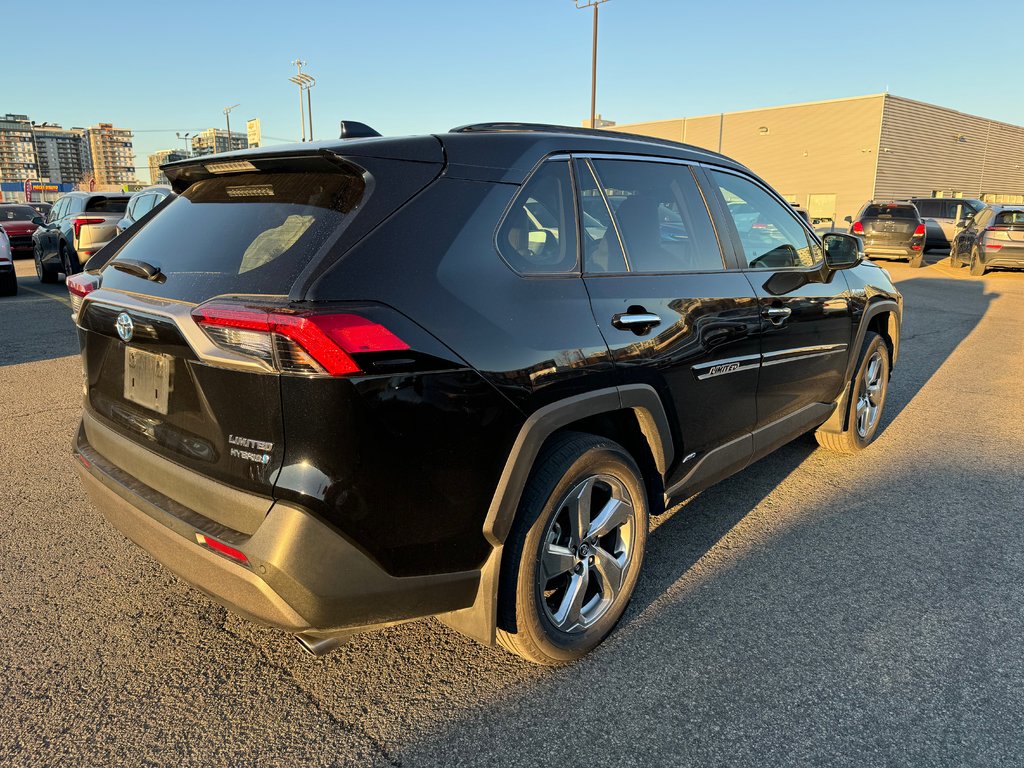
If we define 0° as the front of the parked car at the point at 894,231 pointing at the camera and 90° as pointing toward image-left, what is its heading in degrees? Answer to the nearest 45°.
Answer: approximately 180°

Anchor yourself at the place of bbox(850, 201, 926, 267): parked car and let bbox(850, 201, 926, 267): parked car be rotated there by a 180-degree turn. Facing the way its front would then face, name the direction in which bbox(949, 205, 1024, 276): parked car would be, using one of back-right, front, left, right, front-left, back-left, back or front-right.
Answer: front-left

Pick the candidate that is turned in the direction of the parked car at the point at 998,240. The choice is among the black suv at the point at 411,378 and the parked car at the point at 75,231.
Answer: the black suv

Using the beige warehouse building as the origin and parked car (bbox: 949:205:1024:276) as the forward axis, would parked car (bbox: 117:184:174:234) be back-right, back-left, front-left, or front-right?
front-right

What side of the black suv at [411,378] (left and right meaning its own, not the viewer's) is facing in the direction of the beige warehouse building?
front

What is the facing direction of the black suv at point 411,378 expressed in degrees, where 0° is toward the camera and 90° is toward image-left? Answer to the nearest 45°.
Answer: approximately 225°

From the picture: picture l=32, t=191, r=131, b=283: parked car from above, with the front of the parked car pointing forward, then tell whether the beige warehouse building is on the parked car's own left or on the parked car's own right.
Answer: on the parked car's own right

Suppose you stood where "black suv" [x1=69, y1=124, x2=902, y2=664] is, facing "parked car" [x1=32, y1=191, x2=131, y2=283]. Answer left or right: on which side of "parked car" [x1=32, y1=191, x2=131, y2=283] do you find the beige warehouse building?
right

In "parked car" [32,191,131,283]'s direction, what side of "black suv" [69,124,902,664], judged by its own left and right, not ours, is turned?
left

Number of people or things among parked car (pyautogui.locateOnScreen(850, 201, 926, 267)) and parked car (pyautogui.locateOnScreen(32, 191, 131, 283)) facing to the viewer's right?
0

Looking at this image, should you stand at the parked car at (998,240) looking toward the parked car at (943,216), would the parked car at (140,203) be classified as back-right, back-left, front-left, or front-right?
back-left

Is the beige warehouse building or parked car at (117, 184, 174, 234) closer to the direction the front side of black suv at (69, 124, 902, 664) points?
the beige warehouse building

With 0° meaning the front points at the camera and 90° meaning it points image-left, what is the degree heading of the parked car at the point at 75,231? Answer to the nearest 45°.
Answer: approximately 135°

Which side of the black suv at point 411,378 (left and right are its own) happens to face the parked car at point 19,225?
left

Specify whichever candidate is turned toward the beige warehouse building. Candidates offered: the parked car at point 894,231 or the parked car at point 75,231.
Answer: the parked car at point 894,231
